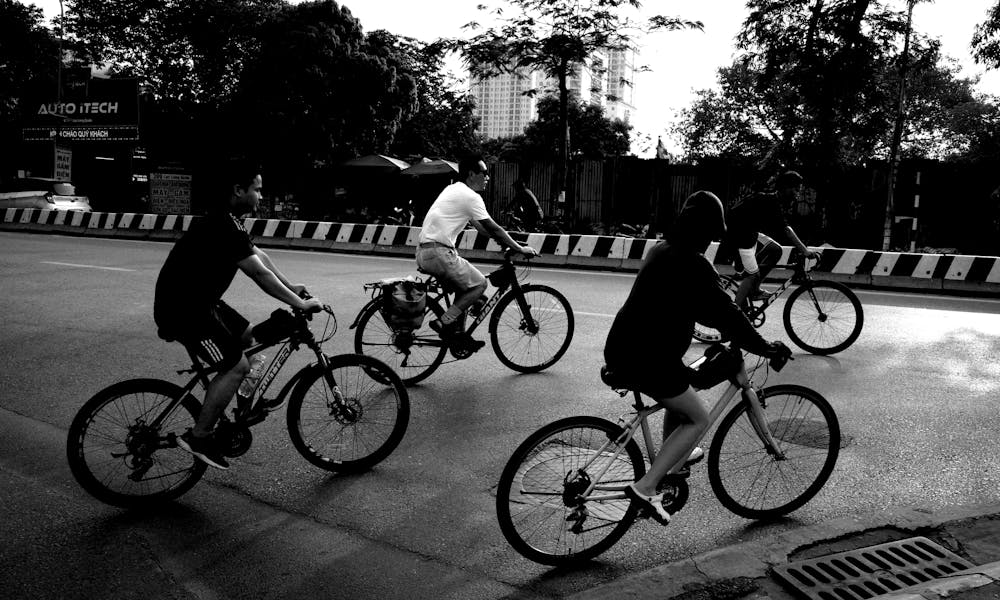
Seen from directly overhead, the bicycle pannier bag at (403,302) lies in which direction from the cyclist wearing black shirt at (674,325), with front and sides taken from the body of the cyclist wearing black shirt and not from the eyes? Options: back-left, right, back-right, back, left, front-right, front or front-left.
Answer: back-left

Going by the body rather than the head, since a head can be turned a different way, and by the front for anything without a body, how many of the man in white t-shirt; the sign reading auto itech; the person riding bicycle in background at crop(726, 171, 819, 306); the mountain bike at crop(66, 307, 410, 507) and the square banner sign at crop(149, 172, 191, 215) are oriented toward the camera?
2

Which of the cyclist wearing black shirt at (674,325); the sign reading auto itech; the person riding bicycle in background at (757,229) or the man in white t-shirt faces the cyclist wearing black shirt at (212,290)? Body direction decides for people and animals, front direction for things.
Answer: the sign reading auto itech

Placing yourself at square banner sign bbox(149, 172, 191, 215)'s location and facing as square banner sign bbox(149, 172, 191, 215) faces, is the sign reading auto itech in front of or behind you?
behind

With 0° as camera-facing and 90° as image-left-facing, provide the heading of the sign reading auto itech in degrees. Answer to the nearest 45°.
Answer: approximately 0°

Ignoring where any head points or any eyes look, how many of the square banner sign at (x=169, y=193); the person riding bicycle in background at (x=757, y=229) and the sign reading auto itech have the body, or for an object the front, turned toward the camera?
2

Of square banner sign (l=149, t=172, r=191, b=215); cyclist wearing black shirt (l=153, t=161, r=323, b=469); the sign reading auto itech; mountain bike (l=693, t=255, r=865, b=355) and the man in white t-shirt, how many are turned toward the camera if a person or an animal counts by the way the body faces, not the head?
2

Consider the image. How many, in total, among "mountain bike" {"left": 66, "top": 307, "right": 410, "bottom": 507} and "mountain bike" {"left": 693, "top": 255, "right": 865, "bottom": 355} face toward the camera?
0

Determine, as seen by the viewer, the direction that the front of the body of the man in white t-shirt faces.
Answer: to the viewer's right

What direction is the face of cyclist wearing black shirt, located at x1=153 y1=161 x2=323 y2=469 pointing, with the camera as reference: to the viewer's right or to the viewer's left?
to the viewer's right

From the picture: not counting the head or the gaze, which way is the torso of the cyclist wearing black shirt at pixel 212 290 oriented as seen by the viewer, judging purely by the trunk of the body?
to the viewer's right

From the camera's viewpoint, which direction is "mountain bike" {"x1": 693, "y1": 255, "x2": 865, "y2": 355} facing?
to the viewer's right

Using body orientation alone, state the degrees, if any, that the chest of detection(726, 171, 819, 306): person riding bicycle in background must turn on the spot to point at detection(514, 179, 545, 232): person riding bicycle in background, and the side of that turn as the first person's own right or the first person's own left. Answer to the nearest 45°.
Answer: approximately 135° to the first person's own left

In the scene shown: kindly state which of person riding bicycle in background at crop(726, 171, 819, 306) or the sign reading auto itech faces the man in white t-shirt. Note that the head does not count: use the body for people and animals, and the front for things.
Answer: the sign reading auto itech

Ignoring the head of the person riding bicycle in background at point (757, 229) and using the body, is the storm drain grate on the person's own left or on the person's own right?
on the person's own right

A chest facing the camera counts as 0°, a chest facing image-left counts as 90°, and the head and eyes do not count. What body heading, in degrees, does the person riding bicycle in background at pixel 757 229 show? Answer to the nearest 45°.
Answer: approximately 270°

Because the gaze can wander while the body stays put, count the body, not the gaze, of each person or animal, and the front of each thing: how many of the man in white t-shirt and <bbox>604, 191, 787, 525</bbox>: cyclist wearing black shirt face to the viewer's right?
2
